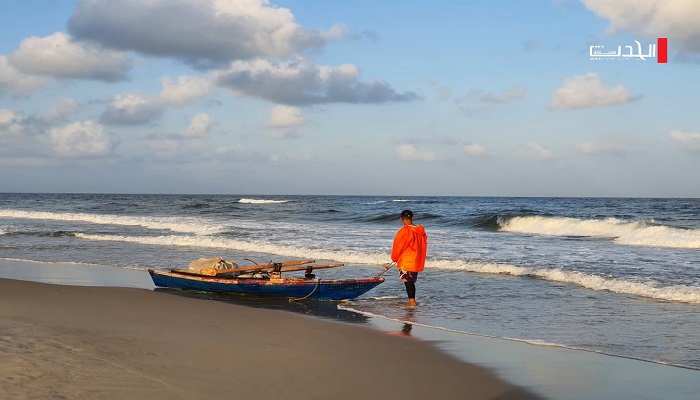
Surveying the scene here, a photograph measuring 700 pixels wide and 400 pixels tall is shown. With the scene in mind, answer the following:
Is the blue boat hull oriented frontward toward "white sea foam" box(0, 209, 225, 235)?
no

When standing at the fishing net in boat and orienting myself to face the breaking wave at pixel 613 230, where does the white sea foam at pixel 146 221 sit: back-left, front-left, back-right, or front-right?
front-left

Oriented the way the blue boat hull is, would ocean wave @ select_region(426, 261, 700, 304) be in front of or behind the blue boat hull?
in front

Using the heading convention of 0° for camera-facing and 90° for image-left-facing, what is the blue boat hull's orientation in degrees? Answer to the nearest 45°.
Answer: approximately 270°

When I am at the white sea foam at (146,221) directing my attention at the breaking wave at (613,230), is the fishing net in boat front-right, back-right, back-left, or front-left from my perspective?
front-right

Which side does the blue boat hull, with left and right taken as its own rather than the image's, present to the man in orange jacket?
front

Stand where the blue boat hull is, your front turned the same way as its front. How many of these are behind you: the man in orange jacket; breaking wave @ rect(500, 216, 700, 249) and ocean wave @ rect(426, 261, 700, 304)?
0

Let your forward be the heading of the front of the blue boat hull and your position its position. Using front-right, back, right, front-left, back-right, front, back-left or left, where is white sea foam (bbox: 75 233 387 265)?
left

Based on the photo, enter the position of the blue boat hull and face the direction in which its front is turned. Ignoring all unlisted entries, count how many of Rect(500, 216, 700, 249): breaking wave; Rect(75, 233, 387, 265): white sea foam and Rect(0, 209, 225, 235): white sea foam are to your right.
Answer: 0
